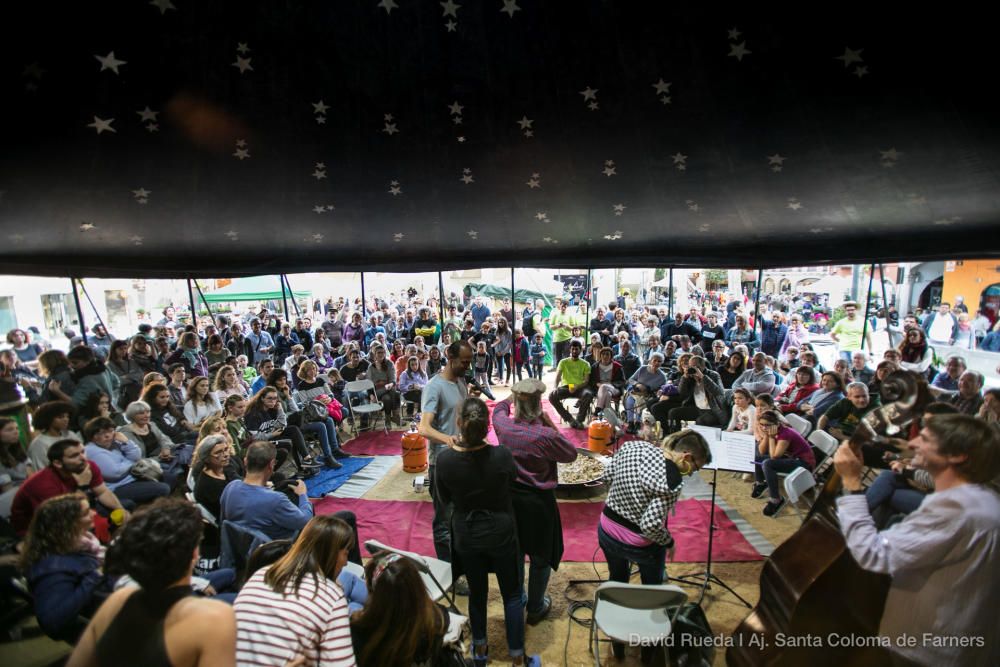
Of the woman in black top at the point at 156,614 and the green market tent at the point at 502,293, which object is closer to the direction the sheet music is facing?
the woman in black top

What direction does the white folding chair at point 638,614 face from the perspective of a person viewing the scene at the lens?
facing away from the viewer

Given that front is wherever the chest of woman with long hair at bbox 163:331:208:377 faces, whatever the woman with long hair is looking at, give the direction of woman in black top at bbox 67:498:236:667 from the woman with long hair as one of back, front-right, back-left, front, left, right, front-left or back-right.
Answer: front-right

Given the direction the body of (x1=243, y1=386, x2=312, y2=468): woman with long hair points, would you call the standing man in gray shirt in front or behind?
in front

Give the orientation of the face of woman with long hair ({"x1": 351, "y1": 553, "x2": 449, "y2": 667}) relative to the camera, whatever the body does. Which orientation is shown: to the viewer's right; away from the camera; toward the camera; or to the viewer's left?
away from the camera

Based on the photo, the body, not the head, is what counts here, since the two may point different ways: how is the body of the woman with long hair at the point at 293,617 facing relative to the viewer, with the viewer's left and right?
facing away from the viewer and to the right of the viewer

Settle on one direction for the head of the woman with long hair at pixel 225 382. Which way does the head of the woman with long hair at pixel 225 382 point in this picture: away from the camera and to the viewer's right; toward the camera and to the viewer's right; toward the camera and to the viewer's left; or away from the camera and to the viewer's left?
toward the camera and to the viewer's right

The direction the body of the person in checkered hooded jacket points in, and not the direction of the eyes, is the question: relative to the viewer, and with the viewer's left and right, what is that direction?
facing away from the viewer and to the right of the viewer

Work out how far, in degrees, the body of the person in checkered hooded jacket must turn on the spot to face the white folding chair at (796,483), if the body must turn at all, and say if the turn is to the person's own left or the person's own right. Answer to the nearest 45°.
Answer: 0° — they already face it
